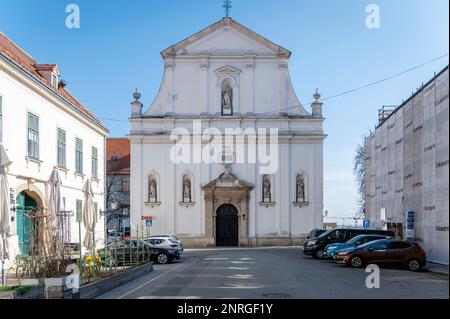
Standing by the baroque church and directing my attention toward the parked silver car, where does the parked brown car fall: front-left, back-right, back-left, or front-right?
front-left

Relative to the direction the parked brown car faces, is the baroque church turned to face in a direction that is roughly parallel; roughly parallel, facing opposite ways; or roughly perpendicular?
roughly perpendicular

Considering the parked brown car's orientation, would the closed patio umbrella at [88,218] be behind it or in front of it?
in front

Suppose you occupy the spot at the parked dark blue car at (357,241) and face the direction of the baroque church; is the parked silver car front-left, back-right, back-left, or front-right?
front-left

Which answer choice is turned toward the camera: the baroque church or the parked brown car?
the baroque church

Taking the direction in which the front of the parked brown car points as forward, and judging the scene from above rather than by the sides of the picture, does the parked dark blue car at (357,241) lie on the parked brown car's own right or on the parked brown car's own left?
on the parked brown car's own right

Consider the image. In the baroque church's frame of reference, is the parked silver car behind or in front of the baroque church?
in front

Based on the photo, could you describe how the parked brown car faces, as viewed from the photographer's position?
facing to the left of the viewer

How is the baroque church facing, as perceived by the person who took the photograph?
facing the viewer

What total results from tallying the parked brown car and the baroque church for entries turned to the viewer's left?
1

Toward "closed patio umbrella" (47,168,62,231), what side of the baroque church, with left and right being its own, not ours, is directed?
front

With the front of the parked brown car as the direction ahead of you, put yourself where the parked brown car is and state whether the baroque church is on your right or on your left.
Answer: on your right
